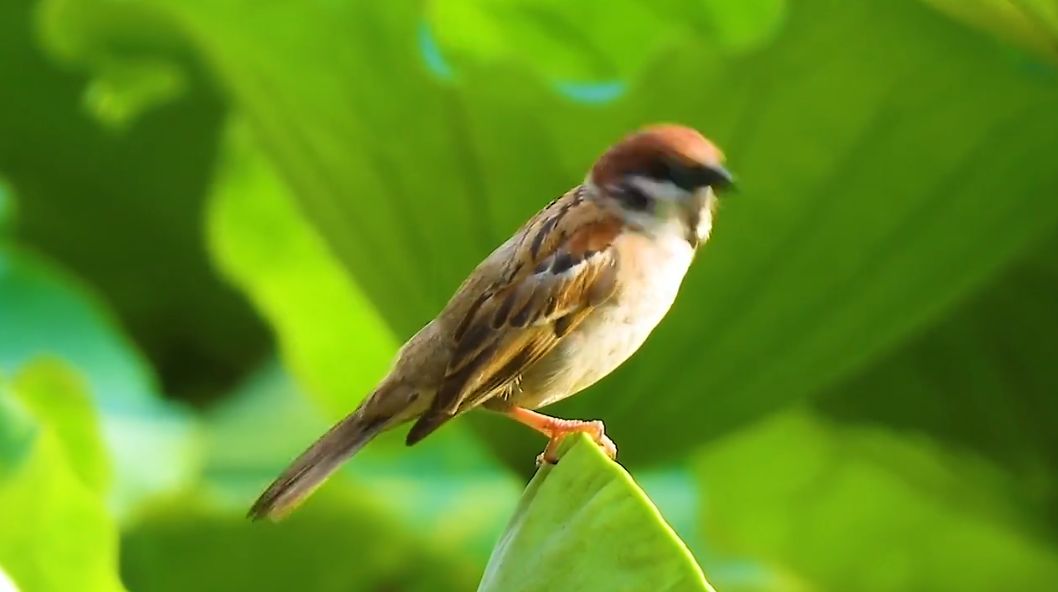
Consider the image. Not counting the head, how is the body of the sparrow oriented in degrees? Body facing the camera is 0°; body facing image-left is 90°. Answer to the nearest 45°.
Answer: approximately 270°
